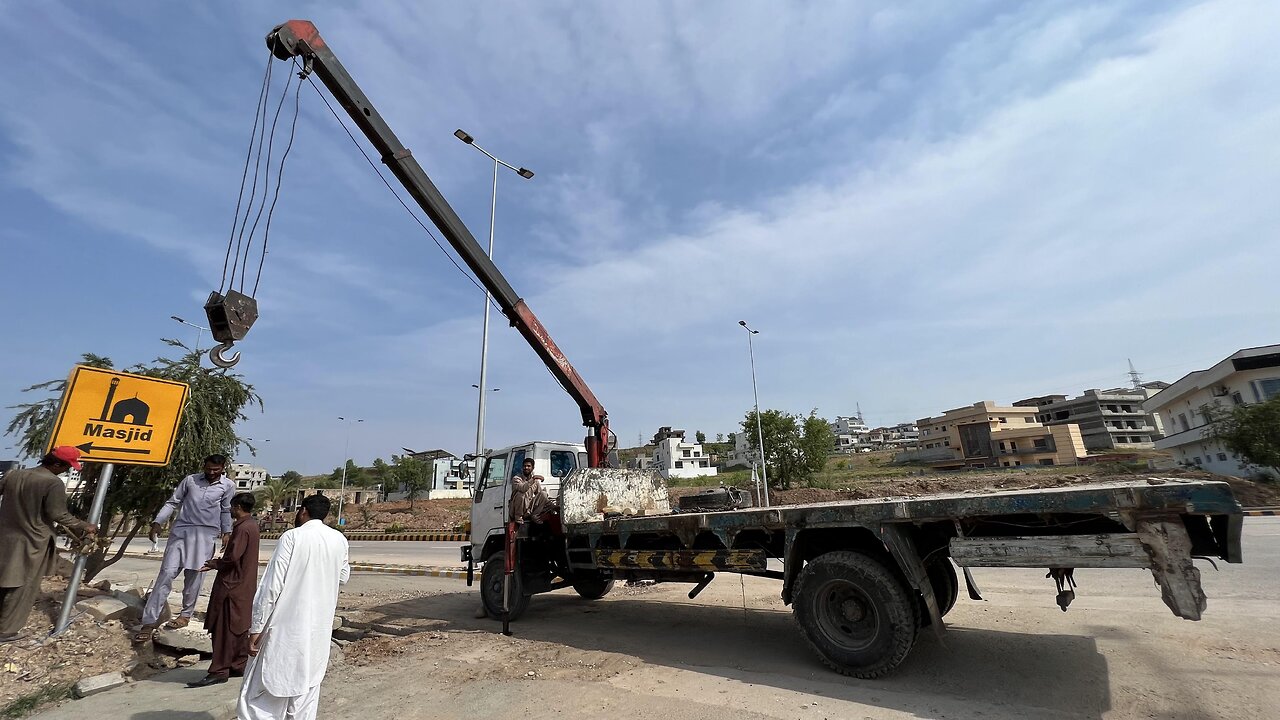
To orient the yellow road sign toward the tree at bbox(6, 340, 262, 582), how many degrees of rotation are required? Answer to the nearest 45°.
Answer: approximately 180°

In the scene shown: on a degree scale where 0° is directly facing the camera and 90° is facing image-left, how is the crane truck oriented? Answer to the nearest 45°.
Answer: approximately 135°

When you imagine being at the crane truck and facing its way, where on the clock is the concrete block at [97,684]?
The concrete block is roughly at 10 o'clock from the crane truck.

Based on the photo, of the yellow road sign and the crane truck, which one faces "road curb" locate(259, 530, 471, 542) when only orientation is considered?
the crane truck

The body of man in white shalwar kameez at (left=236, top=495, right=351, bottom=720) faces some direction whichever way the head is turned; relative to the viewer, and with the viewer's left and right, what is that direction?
facing away from the viewer and to the left of the viewer
